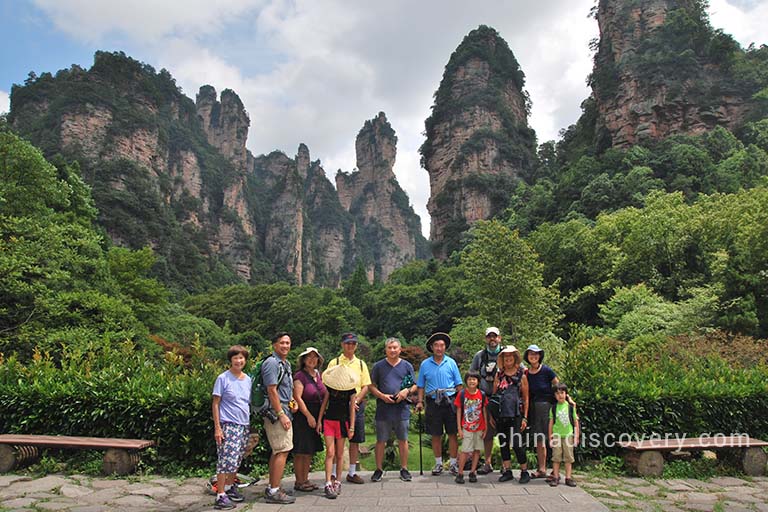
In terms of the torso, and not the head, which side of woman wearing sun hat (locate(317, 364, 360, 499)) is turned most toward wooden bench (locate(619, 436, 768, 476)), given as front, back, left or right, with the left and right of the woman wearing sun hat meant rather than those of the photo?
left

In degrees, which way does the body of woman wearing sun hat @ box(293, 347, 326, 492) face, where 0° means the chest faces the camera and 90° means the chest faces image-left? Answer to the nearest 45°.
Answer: approximately 315°

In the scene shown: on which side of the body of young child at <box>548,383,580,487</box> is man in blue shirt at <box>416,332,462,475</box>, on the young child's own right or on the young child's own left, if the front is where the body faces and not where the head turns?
on the young child's own right

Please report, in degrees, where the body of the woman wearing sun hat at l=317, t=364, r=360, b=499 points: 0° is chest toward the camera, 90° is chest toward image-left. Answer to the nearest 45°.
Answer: approximately 0°

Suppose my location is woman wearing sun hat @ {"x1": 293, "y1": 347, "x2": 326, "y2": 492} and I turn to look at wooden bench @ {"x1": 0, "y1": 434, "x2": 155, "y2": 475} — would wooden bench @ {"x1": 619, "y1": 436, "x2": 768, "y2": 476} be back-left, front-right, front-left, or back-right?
back-right

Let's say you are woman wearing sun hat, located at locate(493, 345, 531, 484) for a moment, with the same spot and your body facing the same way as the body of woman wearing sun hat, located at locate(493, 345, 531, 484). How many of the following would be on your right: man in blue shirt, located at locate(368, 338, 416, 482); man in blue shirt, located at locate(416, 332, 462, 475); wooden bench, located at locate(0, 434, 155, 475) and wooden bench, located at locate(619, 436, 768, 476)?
3

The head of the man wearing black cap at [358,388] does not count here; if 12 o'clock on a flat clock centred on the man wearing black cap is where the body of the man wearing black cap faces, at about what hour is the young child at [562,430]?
The young child is roughly at 9 o'clock from the man wearing black cap.
